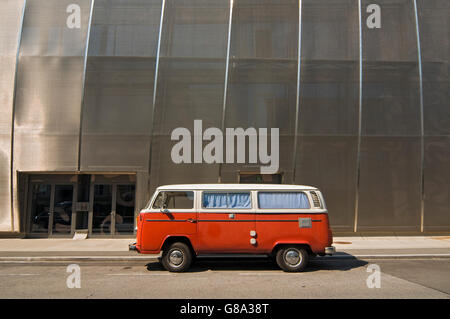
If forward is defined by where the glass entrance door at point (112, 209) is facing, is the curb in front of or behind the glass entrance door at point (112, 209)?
in front

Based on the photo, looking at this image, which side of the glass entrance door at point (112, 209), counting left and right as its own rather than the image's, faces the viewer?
front

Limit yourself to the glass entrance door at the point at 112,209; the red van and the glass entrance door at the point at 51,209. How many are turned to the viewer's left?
1

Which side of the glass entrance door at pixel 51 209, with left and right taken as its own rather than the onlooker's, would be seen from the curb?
front

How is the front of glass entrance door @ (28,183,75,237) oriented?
toward the camera

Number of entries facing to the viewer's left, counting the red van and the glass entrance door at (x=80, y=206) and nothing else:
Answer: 1

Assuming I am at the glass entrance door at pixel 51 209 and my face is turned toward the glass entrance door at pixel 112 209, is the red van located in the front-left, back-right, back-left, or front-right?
front-right

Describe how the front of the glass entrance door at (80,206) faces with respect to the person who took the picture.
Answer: facing the viewer

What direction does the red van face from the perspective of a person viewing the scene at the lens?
facing to the left of the viewer

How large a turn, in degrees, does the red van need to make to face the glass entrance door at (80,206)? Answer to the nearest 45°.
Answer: approximately 45° to its right
